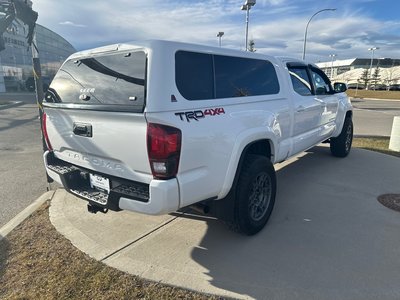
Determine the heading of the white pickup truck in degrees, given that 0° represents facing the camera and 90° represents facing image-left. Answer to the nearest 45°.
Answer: approximately 225°

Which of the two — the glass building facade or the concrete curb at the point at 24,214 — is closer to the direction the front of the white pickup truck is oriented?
the glass building facade

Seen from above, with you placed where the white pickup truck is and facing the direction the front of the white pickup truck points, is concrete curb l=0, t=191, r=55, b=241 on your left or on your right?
on your left

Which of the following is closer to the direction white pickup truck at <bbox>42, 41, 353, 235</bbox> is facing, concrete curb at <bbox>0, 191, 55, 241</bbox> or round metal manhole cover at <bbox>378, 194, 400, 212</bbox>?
the round metal manhole cover

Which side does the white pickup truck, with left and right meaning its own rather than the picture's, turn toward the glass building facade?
left
